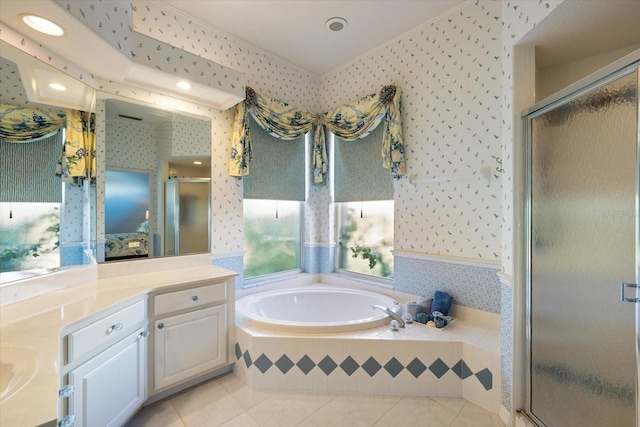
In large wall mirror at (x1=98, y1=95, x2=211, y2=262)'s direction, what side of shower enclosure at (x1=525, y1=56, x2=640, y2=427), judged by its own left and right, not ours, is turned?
front

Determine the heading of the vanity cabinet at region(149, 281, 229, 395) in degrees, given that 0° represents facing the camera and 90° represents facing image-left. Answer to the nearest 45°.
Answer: approximately 315°

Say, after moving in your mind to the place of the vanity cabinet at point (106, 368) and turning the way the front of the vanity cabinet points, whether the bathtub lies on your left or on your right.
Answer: on your left

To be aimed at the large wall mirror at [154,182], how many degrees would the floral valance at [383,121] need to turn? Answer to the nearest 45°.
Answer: approximately 45° to its right

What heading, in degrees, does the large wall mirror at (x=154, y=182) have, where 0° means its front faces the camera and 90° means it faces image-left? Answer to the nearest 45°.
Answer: approximately 315°

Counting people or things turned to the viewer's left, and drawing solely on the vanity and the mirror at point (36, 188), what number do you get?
0

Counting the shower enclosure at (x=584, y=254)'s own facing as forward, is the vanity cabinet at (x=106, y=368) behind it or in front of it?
in front

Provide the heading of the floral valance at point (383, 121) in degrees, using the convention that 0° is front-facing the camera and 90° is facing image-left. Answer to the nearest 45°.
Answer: approximately 45°

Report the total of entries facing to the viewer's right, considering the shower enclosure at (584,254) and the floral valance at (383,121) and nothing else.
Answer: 0

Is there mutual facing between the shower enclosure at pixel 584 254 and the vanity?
yes

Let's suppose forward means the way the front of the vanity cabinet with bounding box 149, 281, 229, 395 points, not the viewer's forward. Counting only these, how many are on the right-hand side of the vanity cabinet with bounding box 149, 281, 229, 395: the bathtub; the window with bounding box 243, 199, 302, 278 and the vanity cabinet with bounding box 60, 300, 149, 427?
1

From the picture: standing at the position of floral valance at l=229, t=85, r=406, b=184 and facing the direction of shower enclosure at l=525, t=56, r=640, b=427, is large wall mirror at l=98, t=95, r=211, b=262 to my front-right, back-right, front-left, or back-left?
back-right
